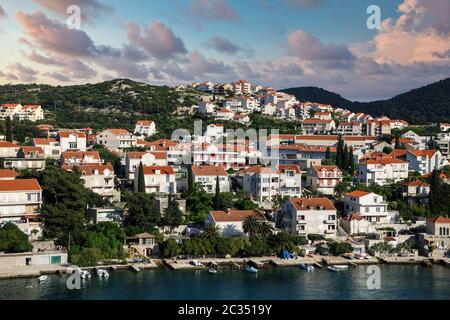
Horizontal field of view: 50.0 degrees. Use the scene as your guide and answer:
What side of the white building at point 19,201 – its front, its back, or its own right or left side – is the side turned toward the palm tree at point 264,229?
left

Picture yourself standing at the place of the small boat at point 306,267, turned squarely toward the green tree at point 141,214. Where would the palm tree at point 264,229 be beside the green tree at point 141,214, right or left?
right

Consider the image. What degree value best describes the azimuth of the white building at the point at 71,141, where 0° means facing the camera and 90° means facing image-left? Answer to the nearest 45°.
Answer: approximately 0°

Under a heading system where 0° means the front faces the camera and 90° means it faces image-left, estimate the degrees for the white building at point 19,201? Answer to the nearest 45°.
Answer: approximately 0°

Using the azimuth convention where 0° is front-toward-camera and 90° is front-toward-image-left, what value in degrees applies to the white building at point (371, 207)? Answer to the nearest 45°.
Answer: approximately 315°

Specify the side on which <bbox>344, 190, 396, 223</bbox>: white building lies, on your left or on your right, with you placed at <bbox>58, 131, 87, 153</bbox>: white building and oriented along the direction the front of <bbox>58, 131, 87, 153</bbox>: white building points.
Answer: on your left

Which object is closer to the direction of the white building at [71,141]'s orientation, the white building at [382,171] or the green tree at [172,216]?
the green tree
